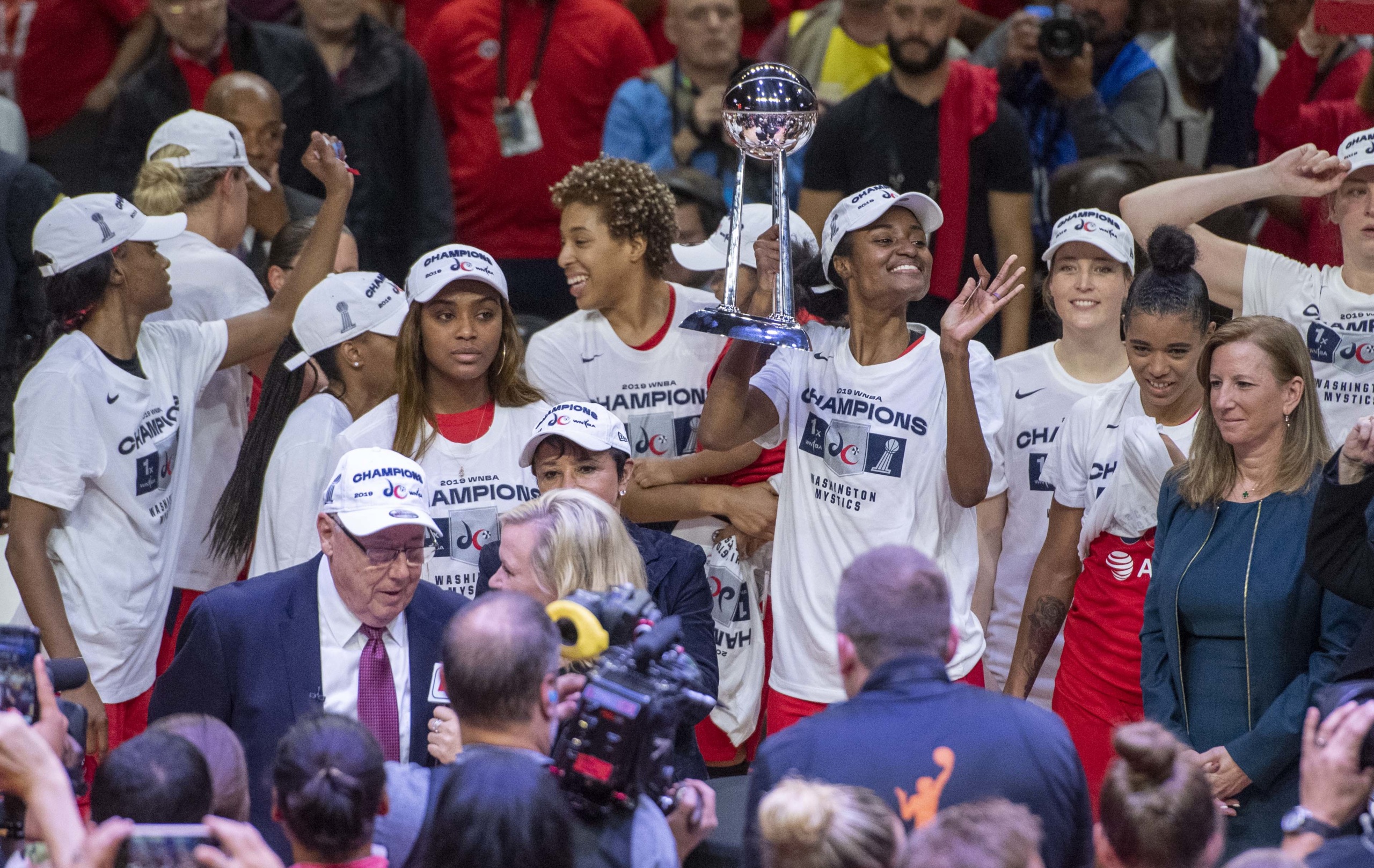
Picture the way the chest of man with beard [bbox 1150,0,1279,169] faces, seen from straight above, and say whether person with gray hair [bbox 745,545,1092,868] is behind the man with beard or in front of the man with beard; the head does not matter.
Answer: in front

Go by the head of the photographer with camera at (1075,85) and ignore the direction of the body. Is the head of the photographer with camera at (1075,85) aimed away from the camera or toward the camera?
toward the camera

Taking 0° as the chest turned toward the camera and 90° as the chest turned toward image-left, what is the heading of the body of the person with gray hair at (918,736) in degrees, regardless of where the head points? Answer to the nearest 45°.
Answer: approximately 180°

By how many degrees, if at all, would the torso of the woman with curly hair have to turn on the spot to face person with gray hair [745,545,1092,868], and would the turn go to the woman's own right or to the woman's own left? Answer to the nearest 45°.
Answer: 0° — they already face them

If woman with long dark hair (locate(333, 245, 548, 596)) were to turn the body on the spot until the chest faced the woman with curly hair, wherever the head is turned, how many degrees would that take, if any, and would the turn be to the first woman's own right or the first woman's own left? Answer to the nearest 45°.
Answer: approximately 135° to the first woman's own left

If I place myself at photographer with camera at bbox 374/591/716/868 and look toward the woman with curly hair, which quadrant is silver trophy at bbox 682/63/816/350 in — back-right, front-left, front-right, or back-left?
front-right

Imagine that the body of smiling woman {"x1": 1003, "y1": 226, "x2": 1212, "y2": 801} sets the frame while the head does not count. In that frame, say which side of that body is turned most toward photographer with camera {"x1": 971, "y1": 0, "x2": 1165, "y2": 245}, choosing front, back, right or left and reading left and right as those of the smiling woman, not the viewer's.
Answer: back

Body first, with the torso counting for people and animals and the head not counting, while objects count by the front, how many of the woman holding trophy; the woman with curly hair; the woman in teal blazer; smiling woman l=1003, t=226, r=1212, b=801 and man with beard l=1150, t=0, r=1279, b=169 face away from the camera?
0

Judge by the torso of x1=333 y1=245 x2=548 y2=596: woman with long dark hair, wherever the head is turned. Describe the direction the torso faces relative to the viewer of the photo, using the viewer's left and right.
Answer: facing the viewer

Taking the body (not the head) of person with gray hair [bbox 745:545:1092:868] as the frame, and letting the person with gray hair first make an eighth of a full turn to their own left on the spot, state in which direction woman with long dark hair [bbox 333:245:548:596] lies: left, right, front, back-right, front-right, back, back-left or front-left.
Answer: front

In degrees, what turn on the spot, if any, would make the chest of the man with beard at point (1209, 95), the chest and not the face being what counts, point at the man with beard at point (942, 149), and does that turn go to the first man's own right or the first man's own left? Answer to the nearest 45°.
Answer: approximately 45° to the first man's own right

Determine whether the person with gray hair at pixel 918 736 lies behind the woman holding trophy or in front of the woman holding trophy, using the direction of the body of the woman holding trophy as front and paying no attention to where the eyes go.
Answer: in front

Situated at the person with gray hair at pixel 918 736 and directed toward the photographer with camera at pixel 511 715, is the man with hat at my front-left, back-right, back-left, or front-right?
front-right

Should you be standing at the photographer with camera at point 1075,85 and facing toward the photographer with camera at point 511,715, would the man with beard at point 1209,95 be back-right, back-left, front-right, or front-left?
back-left

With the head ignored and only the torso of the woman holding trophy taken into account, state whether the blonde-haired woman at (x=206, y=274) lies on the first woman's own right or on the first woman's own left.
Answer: on the first woman's own right

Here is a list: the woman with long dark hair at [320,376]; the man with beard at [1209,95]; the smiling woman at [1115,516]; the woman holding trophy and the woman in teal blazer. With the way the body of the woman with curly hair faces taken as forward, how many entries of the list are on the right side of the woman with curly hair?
1

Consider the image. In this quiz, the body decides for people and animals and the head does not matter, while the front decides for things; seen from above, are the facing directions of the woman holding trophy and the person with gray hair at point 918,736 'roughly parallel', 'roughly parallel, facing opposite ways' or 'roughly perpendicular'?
roughly parallel, facing opposite ways

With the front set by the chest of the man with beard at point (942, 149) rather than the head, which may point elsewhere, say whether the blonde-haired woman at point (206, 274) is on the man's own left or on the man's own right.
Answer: on the man's own right

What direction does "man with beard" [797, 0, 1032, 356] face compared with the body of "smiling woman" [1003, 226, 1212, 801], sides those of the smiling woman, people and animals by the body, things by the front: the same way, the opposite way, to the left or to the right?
the same way

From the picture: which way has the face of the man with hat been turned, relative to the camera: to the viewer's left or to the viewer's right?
to the viewer's right

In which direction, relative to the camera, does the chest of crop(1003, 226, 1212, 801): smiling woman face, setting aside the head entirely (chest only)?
toward the camera
